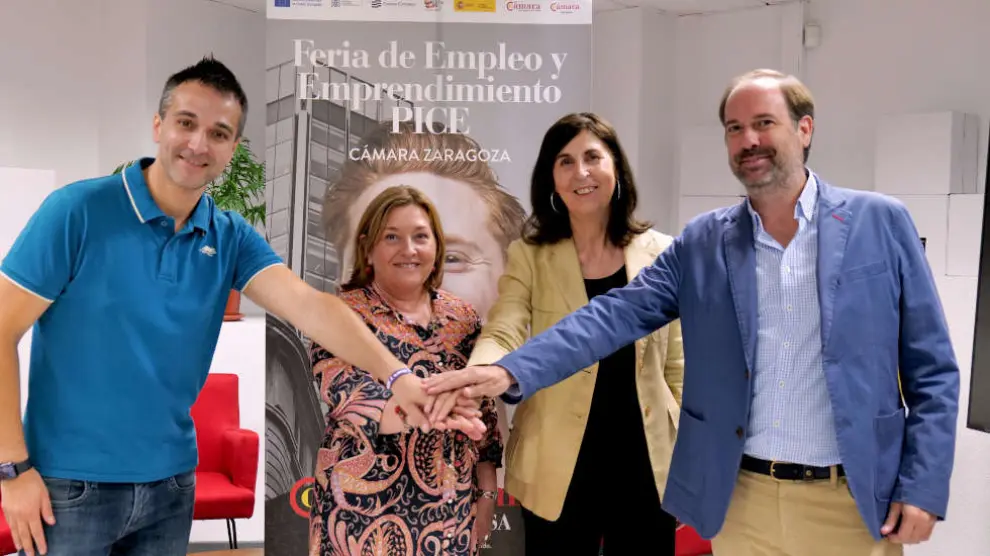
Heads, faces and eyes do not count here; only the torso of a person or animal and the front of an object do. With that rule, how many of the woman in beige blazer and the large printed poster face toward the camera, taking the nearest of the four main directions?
2

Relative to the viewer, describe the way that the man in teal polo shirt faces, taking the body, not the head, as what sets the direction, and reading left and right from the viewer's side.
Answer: facing the viewer and to the right of the viewer

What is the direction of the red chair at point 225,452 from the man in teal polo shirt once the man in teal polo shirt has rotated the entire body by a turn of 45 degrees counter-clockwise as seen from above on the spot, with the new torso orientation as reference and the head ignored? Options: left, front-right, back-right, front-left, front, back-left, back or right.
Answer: left

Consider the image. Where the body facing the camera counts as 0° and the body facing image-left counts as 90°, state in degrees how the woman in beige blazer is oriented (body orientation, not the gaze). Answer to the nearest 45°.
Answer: approximately 0°

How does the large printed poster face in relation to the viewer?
toward the camera
